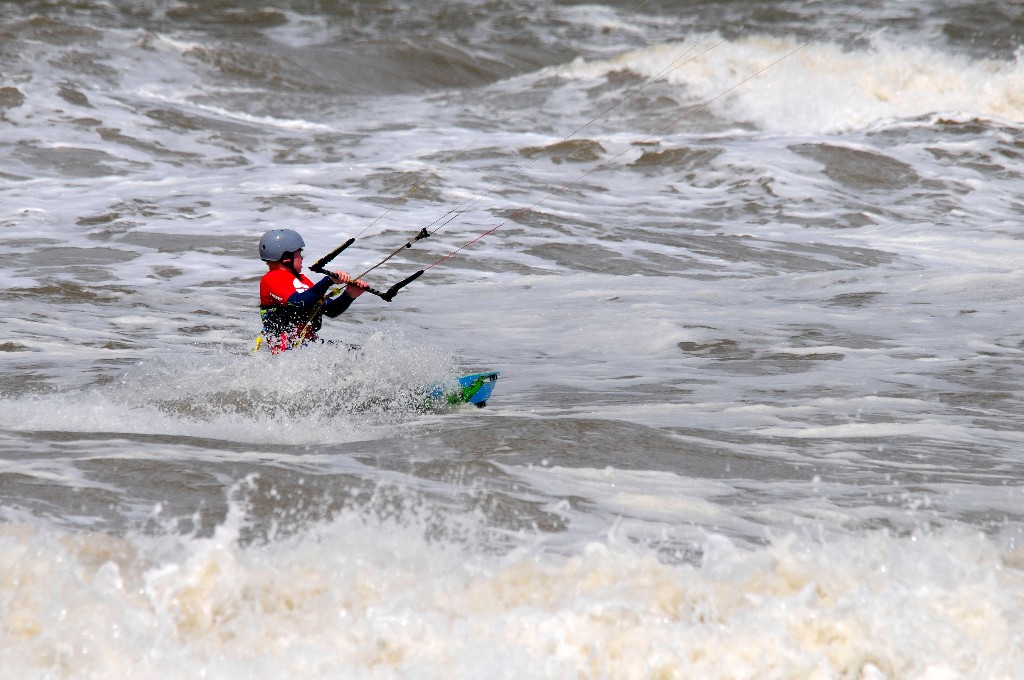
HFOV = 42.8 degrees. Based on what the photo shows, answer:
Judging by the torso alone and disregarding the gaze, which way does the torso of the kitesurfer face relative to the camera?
to the viewer's right

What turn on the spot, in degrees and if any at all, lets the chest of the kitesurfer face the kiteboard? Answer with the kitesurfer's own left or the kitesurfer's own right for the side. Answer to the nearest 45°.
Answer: approximately 45° to the kitesurfer's own right
